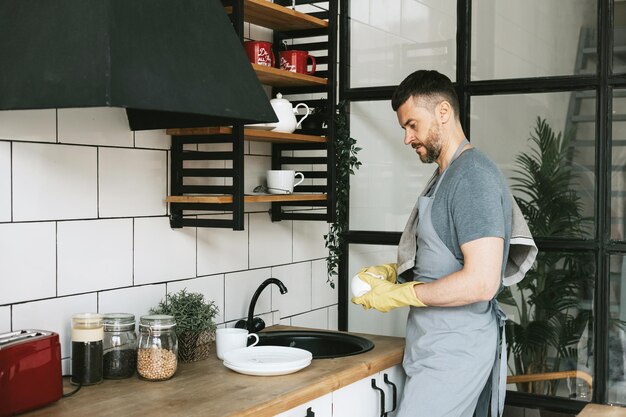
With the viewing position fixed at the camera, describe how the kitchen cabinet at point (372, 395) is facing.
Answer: facing the viewer and to the right of the viewer

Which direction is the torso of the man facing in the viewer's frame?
to the viewer's left

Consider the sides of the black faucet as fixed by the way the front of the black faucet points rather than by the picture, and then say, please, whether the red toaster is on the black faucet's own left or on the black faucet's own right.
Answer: on the black faucet's own right

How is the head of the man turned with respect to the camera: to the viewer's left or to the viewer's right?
to the viewer's left

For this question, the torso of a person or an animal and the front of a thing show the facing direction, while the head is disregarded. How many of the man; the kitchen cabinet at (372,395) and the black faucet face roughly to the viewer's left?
1

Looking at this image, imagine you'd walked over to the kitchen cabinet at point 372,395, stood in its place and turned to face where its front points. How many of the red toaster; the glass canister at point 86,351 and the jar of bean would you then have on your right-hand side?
3

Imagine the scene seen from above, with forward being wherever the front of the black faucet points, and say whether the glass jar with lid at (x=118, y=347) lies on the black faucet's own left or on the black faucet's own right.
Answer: on the black faucet's own right

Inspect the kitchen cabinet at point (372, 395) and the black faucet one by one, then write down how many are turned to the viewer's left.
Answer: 0

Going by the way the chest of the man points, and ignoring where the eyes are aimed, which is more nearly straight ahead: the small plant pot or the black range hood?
the small plant pot

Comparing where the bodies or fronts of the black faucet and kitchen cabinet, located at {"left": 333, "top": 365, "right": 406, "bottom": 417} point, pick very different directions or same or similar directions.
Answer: same or similar directions

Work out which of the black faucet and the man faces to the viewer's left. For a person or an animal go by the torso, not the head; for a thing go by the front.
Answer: the man

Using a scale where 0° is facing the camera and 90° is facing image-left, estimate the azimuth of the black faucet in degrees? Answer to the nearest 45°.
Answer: approximately 315°

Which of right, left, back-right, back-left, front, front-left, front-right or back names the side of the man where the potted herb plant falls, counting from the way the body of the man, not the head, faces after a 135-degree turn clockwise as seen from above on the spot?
back-left
